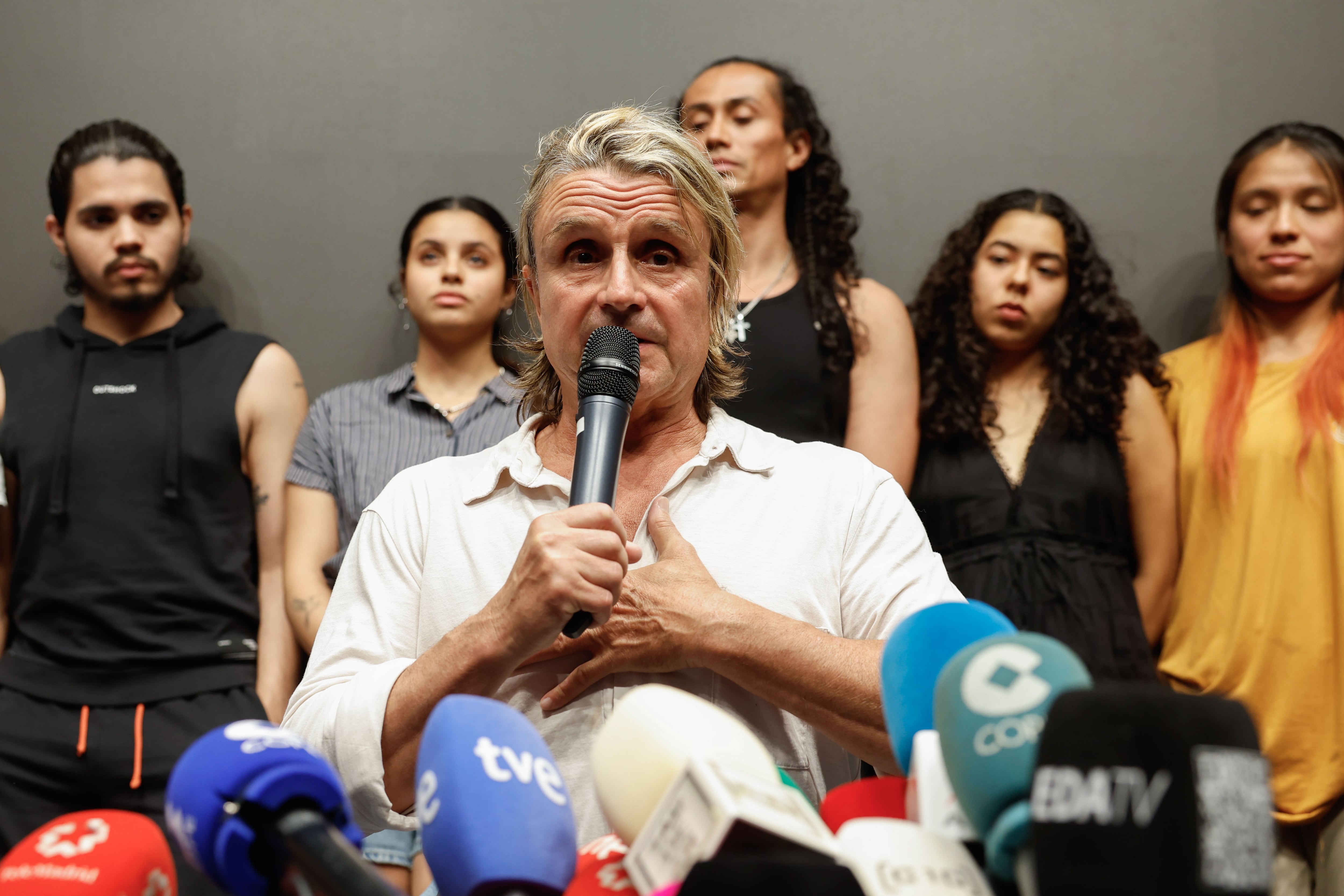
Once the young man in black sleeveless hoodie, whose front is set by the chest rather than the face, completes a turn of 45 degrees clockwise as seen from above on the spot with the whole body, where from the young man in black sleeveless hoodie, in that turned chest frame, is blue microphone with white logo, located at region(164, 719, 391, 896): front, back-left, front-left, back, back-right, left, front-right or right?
front-left

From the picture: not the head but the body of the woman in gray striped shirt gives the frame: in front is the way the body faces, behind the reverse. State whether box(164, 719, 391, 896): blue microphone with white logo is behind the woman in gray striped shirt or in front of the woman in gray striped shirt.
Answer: in front

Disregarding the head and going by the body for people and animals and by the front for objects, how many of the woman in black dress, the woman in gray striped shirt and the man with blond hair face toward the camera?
3

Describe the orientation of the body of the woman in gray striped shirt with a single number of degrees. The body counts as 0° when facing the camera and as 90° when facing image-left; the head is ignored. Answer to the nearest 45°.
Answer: approximately 0°

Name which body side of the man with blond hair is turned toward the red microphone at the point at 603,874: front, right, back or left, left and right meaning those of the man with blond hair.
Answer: front

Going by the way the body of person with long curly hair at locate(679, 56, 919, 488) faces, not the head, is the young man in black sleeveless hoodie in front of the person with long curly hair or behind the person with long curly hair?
in front

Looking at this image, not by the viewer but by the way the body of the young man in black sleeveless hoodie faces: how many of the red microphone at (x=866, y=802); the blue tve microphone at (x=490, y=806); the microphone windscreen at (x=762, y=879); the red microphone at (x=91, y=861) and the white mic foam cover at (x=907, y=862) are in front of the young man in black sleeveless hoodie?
5

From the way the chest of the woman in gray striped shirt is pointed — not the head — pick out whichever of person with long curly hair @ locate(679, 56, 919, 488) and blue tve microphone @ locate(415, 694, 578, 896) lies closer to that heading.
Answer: the blue tve microphone

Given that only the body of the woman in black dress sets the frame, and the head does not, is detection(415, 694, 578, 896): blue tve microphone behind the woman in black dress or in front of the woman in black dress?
in front

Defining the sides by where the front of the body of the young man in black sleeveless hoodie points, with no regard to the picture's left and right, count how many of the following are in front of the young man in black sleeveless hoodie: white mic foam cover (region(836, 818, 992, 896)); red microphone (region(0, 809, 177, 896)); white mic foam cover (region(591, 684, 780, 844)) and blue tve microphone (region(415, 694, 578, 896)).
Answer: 4

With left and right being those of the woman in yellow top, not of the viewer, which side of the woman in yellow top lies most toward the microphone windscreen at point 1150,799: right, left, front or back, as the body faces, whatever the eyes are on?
front

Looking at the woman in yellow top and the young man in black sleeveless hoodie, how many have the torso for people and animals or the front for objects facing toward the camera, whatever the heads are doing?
2

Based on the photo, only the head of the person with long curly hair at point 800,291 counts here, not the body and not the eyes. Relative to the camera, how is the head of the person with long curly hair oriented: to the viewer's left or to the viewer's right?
to the viewer's left
